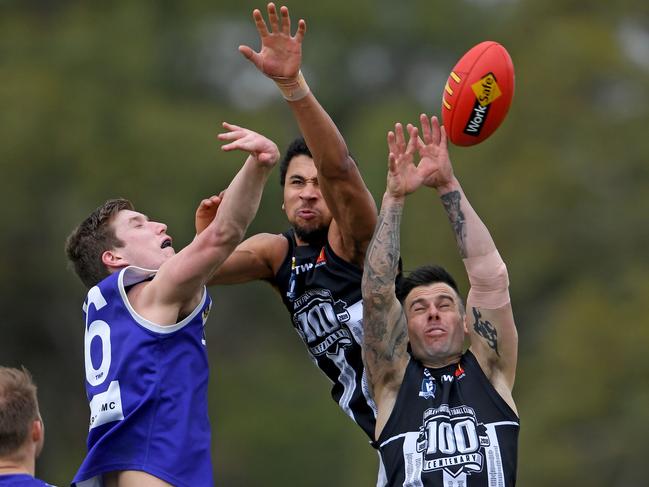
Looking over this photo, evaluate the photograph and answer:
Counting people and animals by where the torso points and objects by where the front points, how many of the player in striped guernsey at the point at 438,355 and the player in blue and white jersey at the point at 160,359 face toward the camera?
1

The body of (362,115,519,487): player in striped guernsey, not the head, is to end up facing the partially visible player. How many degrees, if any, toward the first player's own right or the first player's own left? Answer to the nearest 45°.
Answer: approximately 45° to the first player's own right

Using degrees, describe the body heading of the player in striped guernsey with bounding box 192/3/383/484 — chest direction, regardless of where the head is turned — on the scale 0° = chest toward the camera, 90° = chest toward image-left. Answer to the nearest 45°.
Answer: approximately 0°

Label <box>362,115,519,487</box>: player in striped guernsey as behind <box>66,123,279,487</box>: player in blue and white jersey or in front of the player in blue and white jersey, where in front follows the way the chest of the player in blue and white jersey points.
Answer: in front

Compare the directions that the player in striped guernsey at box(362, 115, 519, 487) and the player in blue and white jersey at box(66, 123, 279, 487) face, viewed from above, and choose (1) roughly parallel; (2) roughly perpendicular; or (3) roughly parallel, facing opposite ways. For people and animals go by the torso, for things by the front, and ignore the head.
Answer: roughly perpendicular

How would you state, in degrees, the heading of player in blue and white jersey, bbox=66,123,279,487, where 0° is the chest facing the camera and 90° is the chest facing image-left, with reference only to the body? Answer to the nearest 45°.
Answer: approximately 270°

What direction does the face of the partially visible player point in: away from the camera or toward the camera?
away from the camera

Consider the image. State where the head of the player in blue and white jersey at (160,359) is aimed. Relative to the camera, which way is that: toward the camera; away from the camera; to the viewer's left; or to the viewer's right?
to the viewer's right
